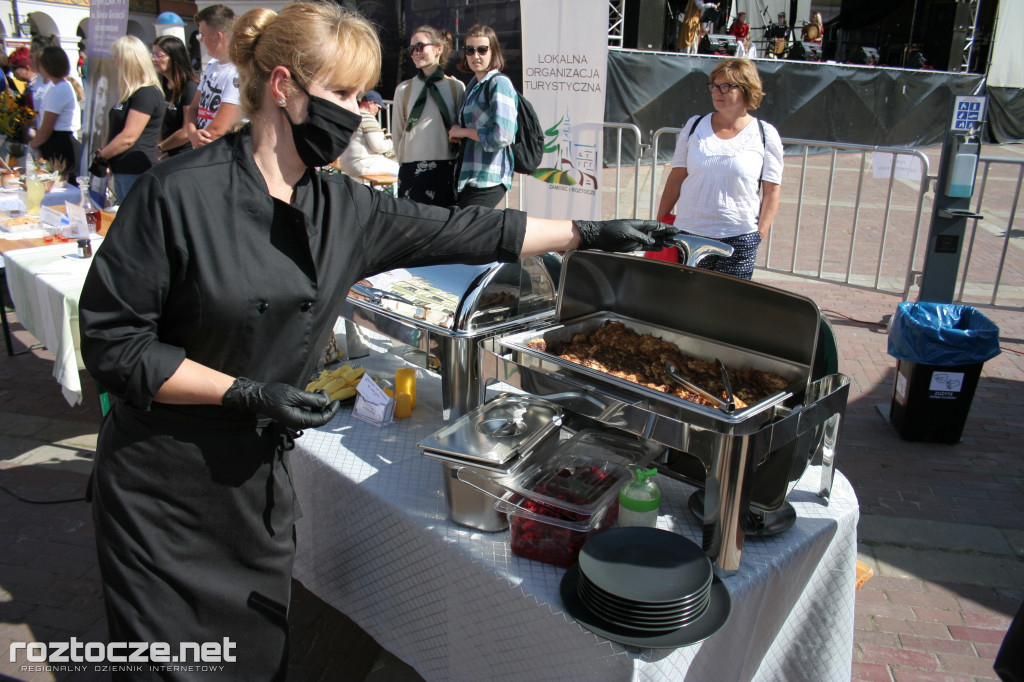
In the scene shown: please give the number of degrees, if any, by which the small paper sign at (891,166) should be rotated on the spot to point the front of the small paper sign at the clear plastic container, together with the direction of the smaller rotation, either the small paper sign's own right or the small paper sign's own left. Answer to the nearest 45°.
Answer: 0° — it already faces it

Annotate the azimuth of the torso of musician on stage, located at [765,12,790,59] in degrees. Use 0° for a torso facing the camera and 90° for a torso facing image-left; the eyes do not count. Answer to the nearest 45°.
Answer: approximately 0°

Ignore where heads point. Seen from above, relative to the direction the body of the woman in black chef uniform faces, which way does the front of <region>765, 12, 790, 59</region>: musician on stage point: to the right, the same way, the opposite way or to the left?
to the right

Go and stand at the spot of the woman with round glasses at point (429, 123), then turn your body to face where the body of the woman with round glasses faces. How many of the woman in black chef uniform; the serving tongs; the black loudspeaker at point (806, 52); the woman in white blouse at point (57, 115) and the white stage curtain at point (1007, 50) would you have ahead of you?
2

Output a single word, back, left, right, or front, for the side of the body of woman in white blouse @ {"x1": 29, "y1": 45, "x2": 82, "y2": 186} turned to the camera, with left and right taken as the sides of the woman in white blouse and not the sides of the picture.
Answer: left
